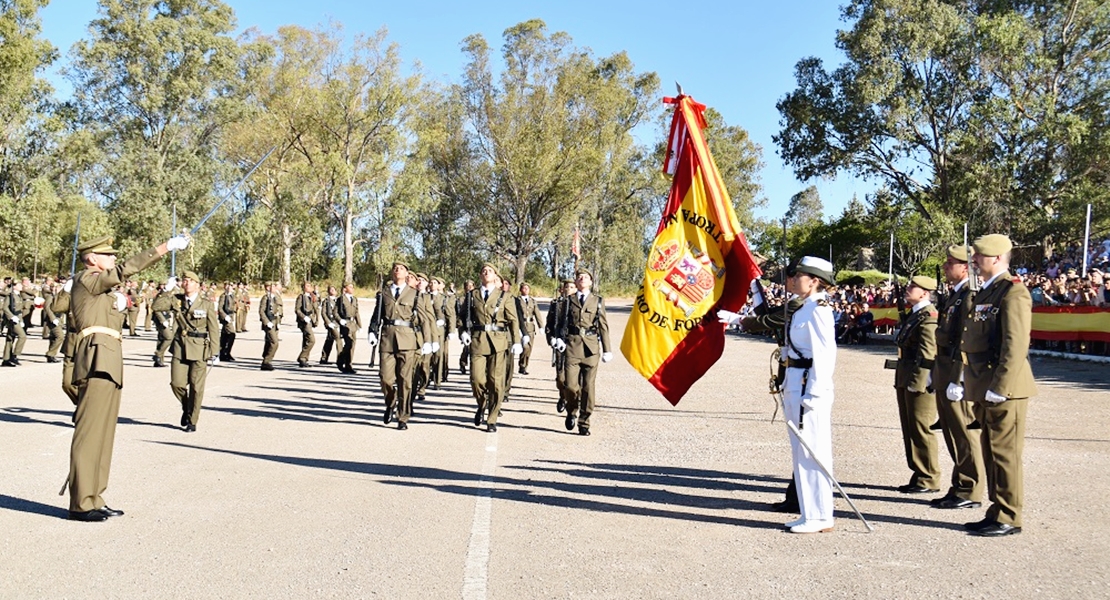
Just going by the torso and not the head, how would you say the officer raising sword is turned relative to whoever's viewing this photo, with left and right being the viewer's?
facing to the right of the viewer

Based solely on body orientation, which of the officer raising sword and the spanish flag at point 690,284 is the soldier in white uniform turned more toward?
the officer raising sword

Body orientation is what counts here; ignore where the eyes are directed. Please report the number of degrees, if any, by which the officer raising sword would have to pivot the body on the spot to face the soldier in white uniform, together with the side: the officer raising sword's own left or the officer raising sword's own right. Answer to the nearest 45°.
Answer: approximately 45° to the officer raising sword's own right

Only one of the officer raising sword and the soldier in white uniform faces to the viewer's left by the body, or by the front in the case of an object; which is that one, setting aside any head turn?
the soldier in white uniform

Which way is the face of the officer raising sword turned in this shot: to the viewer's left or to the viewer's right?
to the viewer's right

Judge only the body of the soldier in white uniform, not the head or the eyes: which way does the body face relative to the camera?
to the viewer's left

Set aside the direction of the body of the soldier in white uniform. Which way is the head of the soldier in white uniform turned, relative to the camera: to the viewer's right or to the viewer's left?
to the viewer's left

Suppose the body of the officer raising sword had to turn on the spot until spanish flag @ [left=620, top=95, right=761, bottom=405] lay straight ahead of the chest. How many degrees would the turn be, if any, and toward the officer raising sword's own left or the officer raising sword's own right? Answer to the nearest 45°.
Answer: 0° — they already face it

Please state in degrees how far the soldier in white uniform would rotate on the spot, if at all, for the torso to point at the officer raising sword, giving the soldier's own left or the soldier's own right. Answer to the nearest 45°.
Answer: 0° — they already face them

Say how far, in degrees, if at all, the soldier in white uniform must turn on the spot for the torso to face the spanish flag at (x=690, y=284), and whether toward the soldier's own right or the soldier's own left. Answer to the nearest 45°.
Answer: approximately 45° to the soldier's own right
